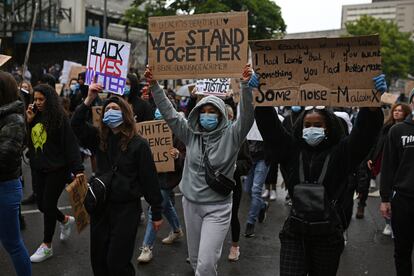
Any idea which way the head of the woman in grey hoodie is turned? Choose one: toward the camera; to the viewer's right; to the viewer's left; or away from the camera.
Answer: toward the camera

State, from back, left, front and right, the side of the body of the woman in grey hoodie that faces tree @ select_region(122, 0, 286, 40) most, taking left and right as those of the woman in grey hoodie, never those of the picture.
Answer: back

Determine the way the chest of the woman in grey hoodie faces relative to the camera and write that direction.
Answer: toward the camera
